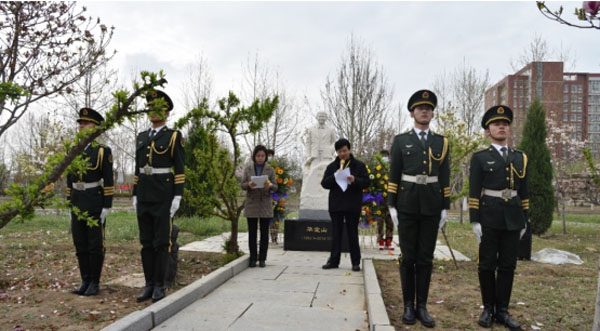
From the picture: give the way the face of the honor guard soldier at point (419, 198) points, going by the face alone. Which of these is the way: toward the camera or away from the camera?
toward the camera

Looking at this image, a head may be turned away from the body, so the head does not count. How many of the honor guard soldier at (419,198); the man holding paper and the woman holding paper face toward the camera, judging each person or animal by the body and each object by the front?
3

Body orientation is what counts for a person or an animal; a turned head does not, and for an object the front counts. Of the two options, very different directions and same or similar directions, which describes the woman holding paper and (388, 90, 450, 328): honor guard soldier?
same or similar directions

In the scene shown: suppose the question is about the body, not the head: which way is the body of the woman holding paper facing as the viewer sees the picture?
toward the camera

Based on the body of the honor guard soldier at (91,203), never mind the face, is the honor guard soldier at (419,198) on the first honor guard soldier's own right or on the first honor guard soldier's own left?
on the first honor guard soldier's own left

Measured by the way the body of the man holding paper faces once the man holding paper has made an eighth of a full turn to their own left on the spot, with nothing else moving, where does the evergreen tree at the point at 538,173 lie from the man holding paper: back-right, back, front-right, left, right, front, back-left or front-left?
left

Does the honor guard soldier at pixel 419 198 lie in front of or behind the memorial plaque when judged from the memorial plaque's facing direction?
in front

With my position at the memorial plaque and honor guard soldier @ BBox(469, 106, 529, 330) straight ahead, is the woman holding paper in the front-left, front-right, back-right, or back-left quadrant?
front-right

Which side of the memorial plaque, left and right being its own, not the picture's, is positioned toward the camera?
front

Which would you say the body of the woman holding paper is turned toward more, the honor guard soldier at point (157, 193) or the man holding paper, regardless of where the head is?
the honor guard soldier

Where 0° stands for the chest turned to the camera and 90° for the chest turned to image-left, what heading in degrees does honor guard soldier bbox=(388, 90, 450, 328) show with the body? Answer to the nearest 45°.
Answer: approximately 0°

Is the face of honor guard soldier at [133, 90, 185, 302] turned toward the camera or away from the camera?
toward the camera

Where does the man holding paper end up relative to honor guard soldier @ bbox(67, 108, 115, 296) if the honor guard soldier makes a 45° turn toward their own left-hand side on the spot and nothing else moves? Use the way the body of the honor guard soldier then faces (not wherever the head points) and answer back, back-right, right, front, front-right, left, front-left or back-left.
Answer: left

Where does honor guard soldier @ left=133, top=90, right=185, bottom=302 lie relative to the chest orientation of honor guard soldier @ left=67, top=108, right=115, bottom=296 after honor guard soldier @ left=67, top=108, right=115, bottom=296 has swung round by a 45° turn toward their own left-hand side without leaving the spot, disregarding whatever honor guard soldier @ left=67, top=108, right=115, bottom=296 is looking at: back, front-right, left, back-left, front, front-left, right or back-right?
front-left

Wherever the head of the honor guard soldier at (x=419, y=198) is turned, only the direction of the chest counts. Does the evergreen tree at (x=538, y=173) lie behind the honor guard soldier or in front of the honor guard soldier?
behind
